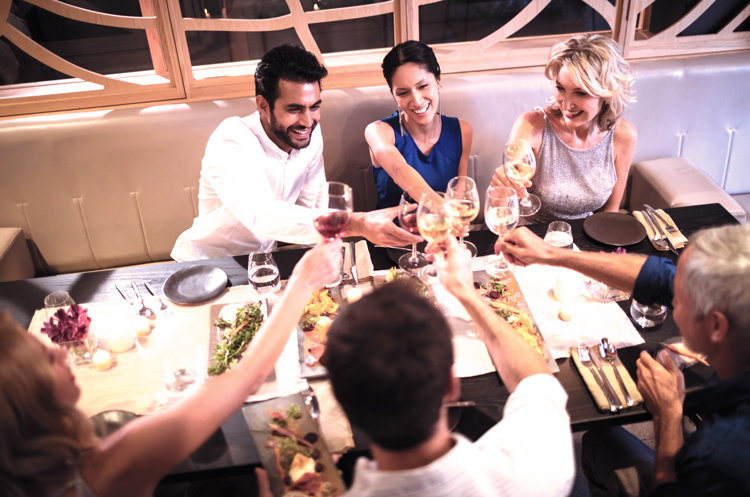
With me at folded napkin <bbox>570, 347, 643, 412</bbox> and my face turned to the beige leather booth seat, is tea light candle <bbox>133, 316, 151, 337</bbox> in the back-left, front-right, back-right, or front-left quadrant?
front-left

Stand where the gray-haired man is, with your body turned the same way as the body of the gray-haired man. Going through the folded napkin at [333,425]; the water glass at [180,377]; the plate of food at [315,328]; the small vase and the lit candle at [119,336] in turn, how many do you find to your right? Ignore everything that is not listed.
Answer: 0

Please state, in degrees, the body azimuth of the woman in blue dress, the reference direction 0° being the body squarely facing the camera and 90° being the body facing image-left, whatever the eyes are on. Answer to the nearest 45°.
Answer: approximately 0°

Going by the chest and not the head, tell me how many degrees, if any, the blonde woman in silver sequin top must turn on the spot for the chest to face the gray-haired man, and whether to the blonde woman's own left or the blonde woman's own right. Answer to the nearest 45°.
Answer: approximately 45° to the blonde woman's own left

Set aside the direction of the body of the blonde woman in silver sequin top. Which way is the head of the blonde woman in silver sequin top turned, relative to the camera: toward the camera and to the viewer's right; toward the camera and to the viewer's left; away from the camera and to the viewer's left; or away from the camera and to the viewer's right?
toward the camera and to the viewer's left

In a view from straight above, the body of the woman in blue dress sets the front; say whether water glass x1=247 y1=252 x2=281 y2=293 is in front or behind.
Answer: in front

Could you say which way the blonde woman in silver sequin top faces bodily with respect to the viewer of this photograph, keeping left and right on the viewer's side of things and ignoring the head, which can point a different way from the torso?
facing the viewer and to the left of the viewer

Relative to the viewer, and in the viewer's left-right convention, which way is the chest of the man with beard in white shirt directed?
facing the viewer and to the right of the viewer

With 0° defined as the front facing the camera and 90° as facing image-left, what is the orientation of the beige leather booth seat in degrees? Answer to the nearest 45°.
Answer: approximately 0°

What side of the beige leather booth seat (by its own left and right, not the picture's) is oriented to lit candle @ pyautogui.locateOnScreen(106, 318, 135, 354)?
front

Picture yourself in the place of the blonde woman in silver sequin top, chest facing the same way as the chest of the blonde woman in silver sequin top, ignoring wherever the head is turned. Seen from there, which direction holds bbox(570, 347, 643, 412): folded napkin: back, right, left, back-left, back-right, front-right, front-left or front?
front-left

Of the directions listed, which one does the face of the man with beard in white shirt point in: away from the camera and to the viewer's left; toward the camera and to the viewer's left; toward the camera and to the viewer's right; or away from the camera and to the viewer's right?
toward the camera and to the viewer's right

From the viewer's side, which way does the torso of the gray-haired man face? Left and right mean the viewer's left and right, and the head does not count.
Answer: facing away from the viewer and to the left of the viewer

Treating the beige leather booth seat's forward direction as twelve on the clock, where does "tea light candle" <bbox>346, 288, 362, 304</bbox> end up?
The tea light candle is roughly at 11 o'clock from the beige leather booth seat.

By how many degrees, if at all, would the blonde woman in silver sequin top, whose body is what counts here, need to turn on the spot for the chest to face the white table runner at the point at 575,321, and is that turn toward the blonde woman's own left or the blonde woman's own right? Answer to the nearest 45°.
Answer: approximately 45° to the blonde woman's own left

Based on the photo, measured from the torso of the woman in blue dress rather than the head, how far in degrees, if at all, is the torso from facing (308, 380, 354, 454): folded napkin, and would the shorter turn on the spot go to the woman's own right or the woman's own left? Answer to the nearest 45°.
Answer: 0° — they already face it

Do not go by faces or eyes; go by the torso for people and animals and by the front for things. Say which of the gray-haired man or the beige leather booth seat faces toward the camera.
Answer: the beige leather booth seat

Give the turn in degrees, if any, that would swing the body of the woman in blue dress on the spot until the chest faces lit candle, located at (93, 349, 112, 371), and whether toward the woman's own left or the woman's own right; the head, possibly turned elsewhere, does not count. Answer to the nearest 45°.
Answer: approximately 45° to the woman's own right

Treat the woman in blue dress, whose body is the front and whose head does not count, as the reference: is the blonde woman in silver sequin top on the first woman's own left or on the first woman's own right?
on the first woman's own left
